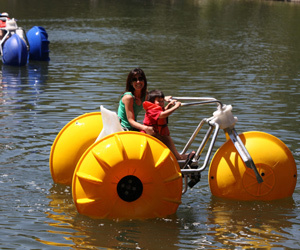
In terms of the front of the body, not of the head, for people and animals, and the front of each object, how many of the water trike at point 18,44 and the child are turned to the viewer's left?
0

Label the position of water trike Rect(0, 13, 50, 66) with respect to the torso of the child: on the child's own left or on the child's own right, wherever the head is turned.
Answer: on the child's own left

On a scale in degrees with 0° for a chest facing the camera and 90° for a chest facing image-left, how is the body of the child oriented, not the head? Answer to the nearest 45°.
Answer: approximately 270°

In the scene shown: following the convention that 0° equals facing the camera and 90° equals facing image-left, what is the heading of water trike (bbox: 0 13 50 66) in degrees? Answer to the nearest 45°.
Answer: approximately 315°

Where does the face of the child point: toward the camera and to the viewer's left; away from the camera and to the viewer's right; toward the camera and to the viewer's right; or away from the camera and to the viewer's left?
toward the camera and to the viewer's right
